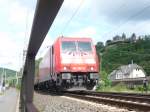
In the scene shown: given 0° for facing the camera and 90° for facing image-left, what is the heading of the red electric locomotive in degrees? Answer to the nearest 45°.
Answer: approximately 315°
